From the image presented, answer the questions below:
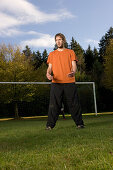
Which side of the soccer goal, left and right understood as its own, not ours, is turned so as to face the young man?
front

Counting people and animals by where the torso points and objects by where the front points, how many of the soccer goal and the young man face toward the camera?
2

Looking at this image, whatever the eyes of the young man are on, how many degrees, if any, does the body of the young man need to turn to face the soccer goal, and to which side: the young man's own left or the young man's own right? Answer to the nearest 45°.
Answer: approximately 180°

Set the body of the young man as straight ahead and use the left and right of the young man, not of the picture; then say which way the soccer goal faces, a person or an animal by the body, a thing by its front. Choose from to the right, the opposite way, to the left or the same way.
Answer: the same way

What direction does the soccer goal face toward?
toward the camera

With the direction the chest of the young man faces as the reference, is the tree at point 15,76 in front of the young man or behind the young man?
behind
